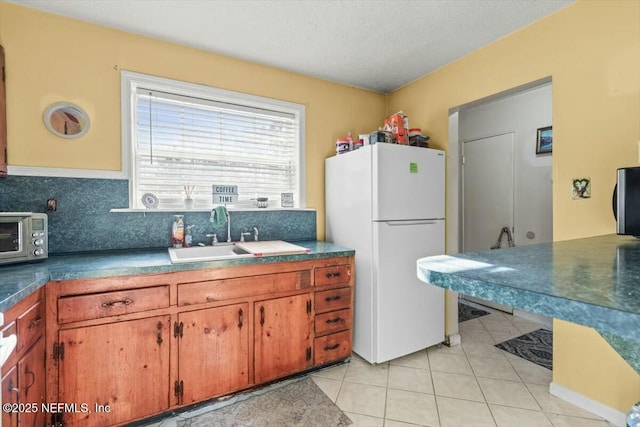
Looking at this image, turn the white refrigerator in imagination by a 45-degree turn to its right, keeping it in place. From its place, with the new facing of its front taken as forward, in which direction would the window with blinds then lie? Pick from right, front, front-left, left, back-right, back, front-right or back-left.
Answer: right

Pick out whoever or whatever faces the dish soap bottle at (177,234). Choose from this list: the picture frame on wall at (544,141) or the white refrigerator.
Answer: the picture frame on wall

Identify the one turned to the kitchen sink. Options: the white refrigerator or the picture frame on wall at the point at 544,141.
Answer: the picture frame on wall

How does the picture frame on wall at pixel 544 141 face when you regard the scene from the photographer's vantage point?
facing the viewer and to the left of the viewer

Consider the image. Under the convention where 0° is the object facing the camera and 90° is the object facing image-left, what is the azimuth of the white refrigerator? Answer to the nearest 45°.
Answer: approximately 315°

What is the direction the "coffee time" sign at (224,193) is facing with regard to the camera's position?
facing the viewer

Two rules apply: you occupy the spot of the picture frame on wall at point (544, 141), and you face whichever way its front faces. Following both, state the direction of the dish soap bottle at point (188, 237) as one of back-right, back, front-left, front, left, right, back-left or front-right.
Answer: front

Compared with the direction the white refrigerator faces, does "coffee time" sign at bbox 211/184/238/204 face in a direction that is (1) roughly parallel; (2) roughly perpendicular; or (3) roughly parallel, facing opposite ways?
roughly parallel

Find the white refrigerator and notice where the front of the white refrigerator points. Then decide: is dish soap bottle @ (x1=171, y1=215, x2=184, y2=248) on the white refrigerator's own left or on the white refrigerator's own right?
on the white refrigerator's own right

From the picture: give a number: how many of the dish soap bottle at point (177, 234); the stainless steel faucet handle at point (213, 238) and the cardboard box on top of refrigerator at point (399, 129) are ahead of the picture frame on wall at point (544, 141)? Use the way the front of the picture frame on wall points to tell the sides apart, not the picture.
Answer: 3

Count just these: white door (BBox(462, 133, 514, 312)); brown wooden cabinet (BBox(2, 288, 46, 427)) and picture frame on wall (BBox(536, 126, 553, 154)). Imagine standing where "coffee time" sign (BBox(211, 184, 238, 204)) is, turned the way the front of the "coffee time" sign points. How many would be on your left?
2

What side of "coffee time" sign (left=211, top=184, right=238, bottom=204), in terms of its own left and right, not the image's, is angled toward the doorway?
left

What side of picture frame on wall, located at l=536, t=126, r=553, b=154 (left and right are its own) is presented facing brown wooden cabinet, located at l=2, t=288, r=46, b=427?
front

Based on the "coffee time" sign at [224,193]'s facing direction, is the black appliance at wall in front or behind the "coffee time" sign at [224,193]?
in front

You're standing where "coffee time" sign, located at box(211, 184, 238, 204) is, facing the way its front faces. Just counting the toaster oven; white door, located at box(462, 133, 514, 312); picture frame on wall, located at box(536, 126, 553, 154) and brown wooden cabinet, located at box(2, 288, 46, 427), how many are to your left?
2

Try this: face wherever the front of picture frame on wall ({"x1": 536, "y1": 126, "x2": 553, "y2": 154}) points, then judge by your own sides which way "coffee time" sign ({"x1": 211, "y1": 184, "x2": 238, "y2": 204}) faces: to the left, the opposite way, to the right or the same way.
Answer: to the left

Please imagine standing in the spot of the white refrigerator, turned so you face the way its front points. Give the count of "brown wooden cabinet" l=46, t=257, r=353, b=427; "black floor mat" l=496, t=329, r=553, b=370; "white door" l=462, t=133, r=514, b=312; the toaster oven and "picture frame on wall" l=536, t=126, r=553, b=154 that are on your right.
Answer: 2

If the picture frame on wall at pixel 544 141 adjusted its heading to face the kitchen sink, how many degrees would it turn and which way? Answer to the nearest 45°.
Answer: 0° — it already faces it

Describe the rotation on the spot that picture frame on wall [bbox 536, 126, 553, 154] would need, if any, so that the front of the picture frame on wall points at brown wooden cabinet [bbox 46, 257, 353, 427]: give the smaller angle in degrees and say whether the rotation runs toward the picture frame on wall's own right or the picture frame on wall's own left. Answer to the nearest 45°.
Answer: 0° — it already faces it
